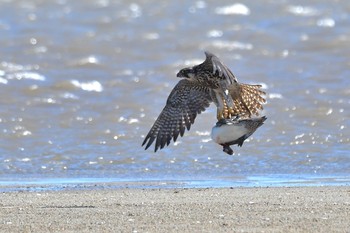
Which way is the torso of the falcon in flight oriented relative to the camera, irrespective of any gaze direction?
to the viewer's left
